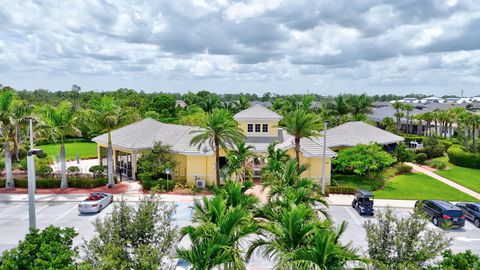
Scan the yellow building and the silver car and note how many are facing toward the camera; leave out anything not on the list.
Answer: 1

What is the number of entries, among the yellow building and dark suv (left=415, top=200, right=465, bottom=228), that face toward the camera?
1

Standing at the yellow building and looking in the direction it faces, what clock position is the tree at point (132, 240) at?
The tree is roughly at 12 o'clock from the yellow building.

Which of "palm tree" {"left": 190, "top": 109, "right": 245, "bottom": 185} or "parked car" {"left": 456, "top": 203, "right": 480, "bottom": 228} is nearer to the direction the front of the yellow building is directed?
the palm tree

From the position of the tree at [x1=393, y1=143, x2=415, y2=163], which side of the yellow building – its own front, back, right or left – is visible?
left

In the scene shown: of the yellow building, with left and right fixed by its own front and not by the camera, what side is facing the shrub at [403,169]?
left

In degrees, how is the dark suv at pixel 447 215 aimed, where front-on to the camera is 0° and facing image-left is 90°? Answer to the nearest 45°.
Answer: approximately 135°

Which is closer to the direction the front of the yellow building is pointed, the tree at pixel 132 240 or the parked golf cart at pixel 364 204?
the tree
